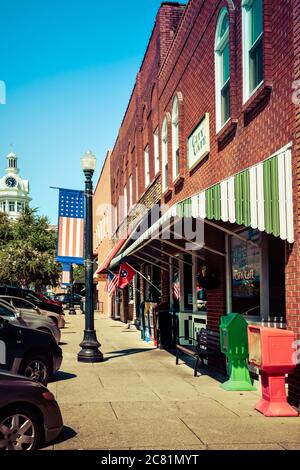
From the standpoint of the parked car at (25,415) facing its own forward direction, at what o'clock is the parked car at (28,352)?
the parked car at (28,352) is roughly at 9 o'clock from the parked car at (25,415).

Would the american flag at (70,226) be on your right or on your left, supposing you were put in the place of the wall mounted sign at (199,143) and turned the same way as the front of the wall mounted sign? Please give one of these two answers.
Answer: on your right

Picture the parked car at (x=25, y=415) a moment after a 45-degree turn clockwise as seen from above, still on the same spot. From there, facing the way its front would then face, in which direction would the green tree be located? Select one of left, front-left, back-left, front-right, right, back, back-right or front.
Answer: back-left

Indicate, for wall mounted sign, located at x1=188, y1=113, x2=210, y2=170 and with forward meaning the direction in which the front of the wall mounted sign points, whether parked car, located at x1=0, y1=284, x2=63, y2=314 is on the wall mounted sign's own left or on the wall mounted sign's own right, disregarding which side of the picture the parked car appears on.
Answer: on the wall mounted sign's own right

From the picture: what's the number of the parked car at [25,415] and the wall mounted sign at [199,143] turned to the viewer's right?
1

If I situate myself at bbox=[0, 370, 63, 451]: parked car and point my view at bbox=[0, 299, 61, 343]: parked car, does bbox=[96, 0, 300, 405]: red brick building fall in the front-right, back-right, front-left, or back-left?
front-right

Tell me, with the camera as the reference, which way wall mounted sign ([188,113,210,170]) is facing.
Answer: facing the viewer and to the left of the viewer

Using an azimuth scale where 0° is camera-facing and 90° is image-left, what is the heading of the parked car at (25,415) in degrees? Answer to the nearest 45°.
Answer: approximately 270°

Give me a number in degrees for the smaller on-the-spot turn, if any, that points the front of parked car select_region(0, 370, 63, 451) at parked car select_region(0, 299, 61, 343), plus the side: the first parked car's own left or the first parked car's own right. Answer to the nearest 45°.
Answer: approximately 90° to the first parked car's own left
